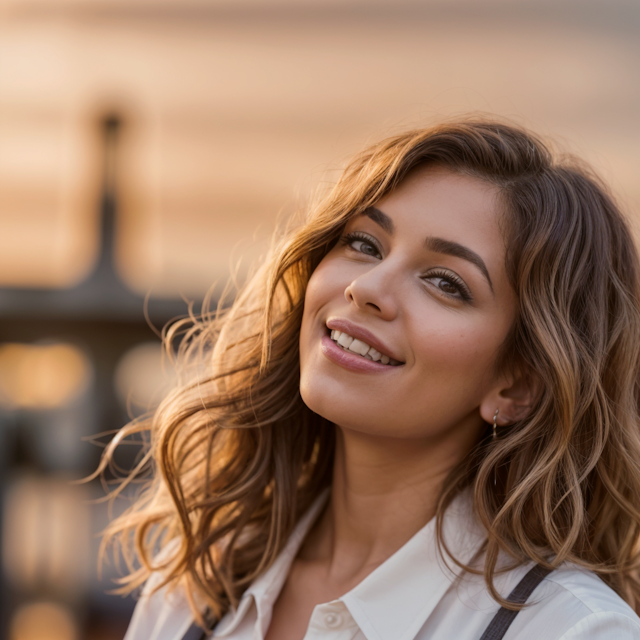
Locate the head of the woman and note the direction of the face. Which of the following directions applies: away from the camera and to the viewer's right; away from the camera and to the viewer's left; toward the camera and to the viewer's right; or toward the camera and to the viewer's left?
toward the camera and to the viewer's left

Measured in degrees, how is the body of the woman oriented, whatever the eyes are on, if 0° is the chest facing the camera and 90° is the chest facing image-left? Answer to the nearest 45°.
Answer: approximately 45°
